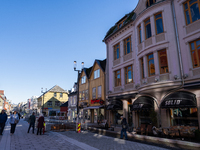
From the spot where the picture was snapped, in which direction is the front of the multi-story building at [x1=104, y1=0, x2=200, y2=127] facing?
facing the viewer and to the left of the viewer
